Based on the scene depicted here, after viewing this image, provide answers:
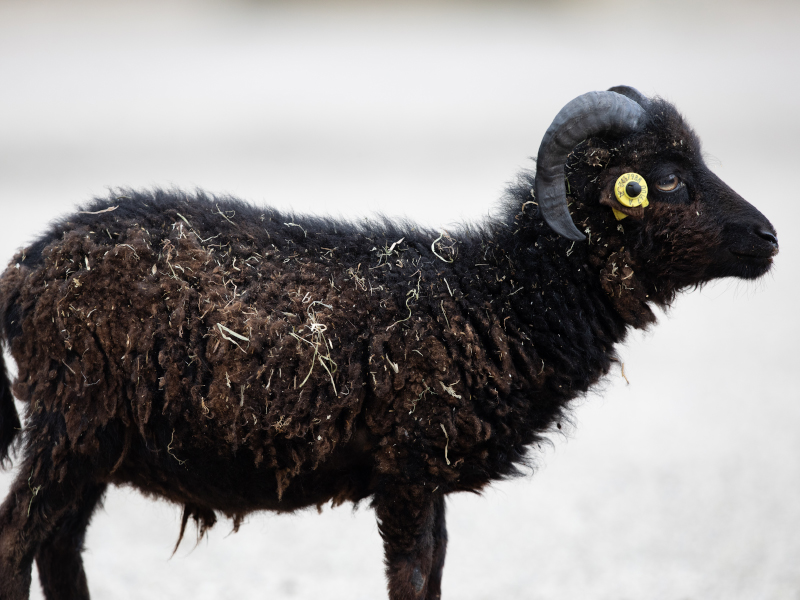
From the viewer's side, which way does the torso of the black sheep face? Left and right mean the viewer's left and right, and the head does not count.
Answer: facing to the right of the viewer

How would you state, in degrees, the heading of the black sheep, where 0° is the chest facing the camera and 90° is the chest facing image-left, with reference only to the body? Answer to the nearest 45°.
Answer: approximately 270°
